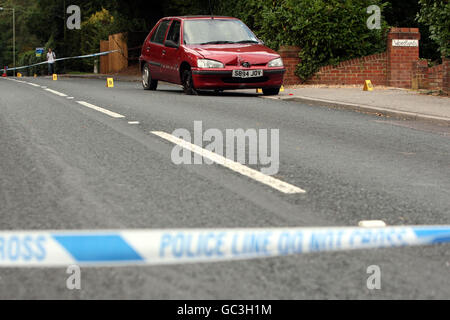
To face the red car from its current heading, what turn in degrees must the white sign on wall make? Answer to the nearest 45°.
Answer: approximately 45° to its right

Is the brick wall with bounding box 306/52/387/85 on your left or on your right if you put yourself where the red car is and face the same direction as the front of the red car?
on your left

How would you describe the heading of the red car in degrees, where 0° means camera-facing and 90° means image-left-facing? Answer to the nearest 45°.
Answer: approximately 315°

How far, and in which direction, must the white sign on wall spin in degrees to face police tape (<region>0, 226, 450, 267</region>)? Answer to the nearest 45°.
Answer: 0° — it already faces it

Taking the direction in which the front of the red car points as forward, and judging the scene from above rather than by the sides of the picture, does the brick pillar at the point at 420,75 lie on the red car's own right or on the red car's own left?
on the red car's own left

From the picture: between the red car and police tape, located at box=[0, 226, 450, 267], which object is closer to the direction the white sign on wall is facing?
the police tape

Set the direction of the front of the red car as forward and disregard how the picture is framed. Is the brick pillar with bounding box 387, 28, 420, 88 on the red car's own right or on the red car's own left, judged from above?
on the red car's own left
